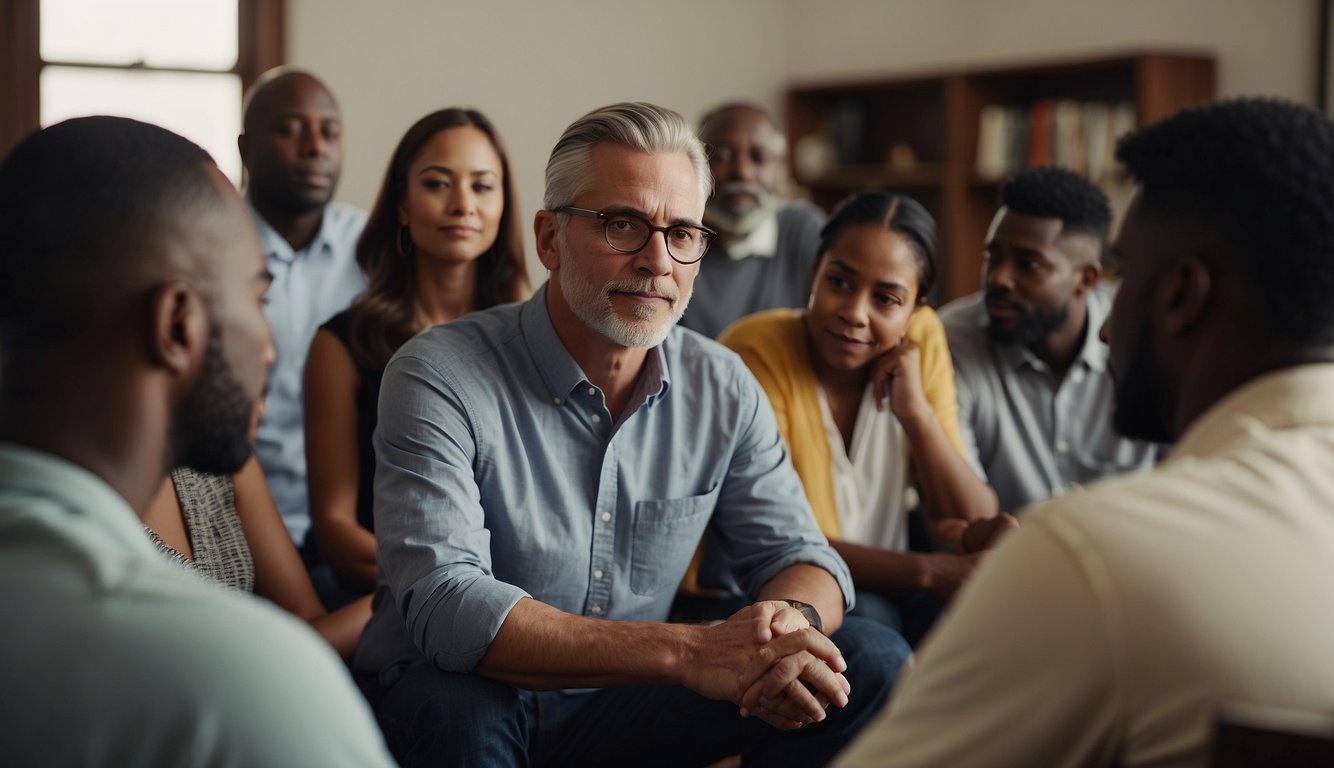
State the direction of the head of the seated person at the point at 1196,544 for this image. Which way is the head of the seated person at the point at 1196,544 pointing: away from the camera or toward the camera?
away from the camera

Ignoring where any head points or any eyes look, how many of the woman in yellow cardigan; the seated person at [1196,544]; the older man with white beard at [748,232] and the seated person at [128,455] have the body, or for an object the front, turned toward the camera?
2

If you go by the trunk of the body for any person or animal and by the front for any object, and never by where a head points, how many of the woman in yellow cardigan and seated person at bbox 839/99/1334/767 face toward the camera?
1

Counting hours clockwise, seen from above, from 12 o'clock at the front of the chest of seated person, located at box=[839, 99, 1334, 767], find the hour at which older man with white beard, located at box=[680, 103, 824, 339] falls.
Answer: The older man with white beard is roughly at 1 o'clock from the seated person.

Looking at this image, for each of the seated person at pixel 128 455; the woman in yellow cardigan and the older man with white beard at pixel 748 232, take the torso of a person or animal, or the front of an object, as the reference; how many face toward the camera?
2

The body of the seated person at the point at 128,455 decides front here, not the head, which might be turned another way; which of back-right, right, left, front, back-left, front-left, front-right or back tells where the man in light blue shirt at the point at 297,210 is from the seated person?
front-left

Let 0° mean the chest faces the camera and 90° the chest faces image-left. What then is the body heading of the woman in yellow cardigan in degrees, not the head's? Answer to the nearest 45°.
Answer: approximately 0°

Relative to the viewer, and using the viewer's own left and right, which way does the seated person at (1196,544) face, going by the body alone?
facing away from the viewer and to the left of the viewer

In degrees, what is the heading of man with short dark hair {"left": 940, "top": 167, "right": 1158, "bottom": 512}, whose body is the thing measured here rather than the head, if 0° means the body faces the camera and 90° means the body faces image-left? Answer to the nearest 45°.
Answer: approximately 45°

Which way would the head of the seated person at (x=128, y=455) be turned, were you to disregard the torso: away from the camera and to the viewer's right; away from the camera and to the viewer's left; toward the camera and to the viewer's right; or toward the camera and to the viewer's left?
away from the camera and to the viewer's right

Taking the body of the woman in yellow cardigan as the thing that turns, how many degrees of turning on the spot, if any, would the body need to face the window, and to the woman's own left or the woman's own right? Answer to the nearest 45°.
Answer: approximately 135° to the woman's own right
